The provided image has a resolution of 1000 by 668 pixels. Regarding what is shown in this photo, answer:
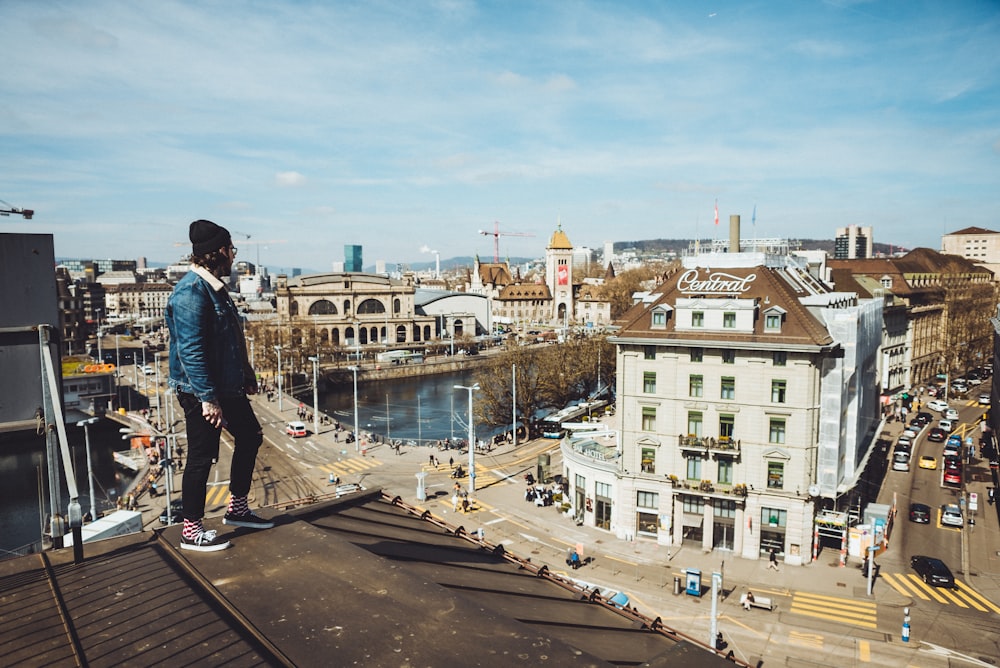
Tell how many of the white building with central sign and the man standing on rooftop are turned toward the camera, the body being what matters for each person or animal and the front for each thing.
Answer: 1

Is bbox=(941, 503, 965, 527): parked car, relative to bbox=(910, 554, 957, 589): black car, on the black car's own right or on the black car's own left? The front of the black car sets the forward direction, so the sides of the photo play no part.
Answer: on the black car's own left

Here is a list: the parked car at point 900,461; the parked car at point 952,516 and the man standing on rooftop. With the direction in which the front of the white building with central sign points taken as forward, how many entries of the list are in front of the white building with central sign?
1

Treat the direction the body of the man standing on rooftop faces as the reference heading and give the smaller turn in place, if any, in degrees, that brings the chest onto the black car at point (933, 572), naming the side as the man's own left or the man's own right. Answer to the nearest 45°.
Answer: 0° — they already face it

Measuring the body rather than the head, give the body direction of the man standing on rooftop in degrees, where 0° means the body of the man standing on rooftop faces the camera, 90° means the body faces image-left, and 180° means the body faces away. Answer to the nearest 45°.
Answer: approximately 270°

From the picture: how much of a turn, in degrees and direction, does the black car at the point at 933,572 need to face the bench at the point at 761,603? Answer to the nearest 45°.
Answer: approximately 90° to its right

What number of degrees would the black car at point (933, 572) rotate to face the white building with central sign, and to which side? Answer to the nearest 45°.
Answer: approximately 135° to its right

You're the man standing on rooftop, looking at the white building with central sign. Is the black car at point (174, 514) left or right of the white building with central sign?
left

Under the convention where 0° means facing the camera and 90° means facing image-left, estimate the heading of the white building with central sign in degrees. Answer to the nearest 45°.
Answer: approximately 0°

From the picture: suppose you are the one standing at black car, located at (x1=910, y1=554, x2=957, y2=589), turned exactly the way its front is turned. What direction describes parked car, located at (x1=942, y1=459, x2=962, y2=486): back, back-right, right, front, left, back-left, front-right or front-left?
back-left
